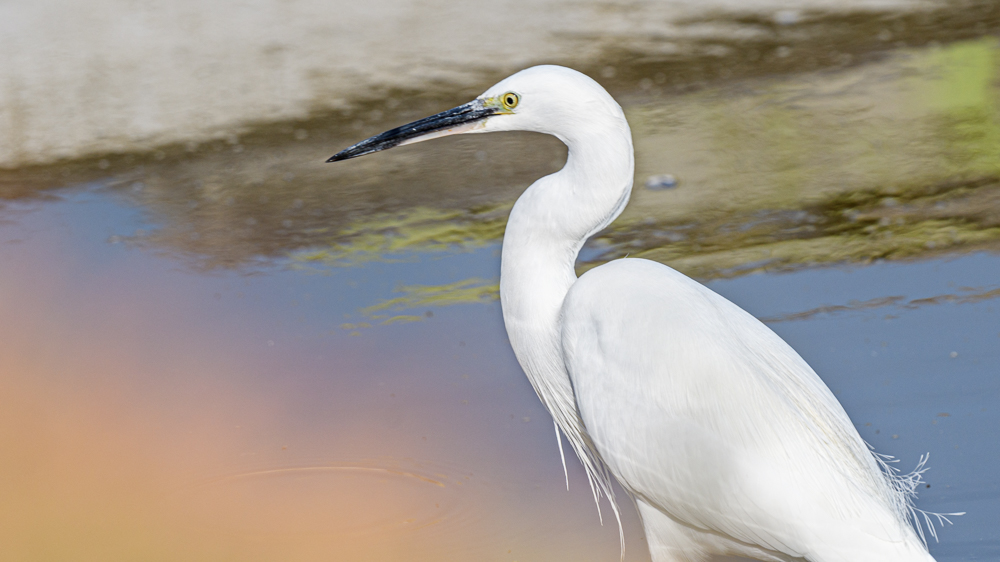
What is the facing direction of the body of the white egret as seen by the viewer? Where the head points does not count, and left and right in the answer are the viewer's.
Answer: facing to the left of the viewer
